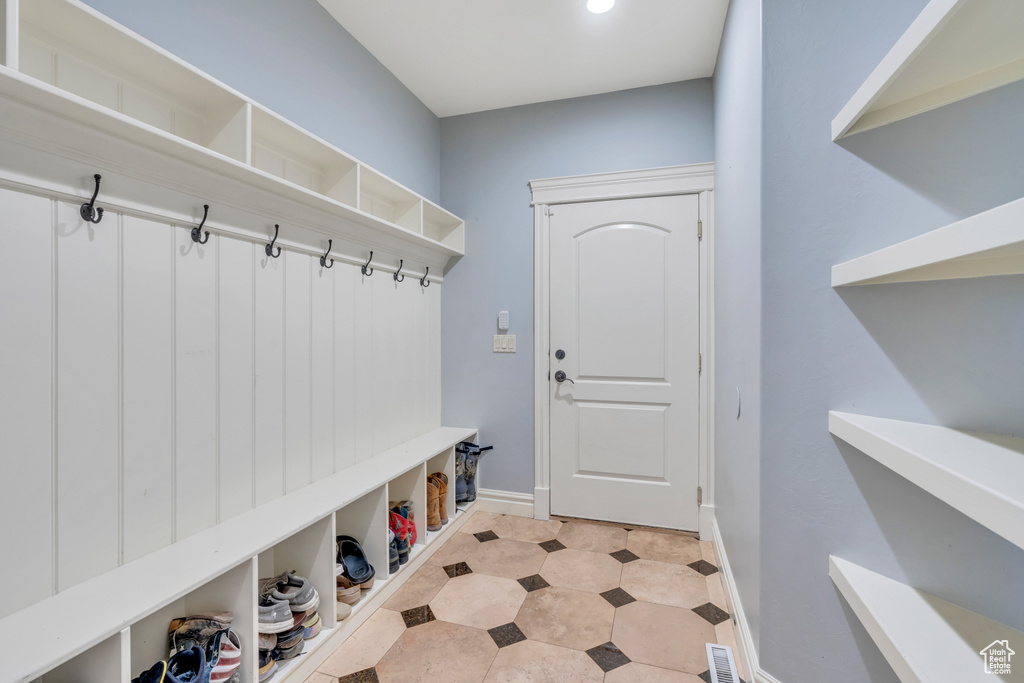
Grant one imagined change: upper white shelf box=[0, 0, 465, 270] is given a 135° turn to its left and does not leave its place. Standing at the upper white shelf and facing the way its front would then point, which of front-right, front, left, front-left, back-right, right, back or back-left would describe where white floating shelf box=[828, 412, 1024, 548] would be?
back-right

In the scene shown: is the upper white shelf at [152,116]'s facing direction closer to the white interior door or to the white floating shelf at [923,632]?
the white floating shelf

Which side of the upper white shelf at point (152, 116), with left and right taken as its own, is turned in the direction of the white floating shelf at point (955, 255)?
front

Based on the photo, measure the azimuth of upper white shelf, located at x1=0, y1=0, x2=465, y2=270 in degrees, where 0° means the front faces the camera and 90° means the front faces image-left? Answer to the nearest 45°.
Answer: approximately 315°

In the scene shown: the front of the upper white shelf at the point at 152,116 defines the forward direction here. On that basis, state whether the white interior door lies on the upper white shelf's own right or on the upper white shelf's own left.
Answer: on the upper white shelf's own left

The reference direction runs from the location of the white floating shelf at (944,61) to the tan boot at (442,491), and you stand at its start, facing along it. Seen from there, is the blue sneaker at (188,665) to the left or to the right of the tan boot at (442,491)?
left

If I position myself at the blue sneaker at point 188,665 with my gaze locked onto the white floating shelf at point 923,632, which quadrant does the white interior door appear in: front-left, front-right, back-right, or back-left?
front-left

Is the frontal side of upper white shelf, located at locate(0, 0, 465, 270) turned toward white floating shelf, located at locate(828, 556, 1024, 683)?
yes

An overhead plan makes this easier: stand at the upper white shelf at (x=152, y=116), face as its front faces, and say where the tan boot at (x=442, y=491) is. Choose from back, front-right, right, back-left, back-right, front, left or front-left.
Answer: left
